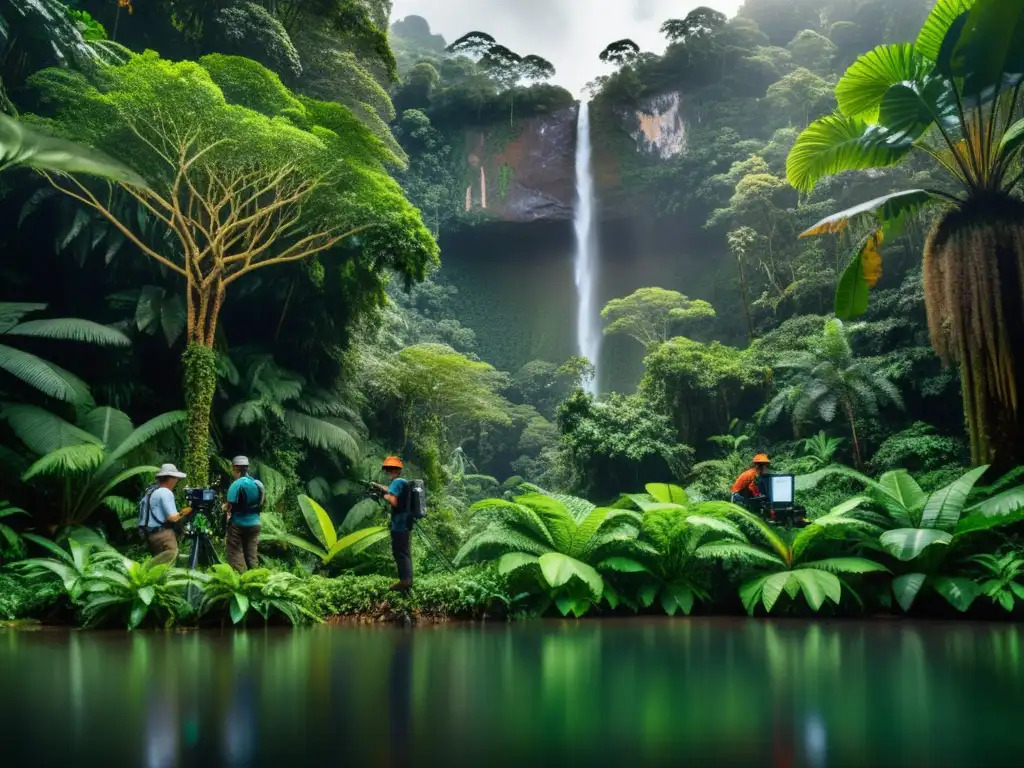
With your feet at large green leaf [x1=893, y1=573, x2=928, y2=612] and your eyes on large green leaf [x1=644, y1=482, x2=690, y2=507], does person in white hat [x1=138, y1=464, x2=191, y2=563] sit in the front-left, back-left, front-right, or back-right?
front-left

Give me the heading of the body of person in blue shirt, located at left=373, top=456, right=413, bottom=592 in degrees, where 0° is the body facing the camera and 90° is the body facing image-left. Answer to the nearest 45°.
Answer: approximately 90°

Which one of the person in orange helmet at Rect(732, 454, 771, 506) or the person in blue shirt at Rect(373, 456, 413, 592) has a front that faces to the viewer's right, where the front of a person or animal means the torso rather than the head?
the person in orange helmet

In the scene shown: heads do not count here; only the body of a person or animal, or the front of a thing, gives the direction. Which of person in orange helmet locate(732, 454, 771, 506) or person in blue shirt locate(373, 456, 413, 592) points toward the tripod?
the person in blue shirt

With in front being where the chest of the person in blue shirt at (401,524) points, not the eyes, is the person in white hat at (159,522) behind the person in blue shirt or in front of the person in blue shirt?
in front

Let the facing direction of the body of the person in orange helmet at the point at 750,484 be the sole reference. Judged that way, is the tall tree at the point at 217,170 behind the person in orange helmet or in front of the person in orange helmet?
behind

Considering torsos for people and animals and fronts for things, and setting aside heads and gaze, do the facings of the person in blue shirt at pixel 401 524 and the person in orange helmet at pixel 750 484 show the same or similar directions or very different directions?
very different directions

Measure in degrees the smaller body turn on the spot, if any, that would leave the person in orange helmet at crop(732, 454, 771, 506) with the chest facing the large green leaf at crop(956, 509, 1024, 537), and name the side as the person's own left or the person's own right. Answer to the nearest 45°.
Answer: approximately 45° to the person's own right

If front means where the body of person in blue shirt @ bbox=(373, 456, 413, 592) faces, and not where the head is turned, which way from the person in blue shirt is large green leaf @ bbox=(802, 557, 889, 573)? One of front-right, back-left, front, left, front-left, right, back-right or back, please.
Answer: back

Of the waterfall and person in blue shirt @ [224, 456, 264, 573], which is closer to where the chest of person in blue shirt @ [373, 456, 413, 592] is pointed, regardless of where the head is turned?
the person in blue shirt

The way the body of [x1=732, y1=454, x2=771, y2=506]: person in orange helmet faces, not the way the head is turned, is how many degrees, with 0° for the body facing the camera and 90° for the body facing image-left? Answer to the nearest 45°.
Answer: approximately 270°

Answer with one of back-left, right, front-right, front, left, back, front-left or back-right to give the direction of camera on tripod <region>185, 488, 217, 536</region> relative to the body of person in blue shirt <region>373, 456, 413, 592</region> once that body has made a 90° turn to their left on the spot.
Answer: right

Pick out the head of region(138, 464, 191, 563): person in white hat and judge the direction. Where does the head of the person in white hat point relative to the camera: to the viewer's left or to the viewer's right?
to the viewer's right
